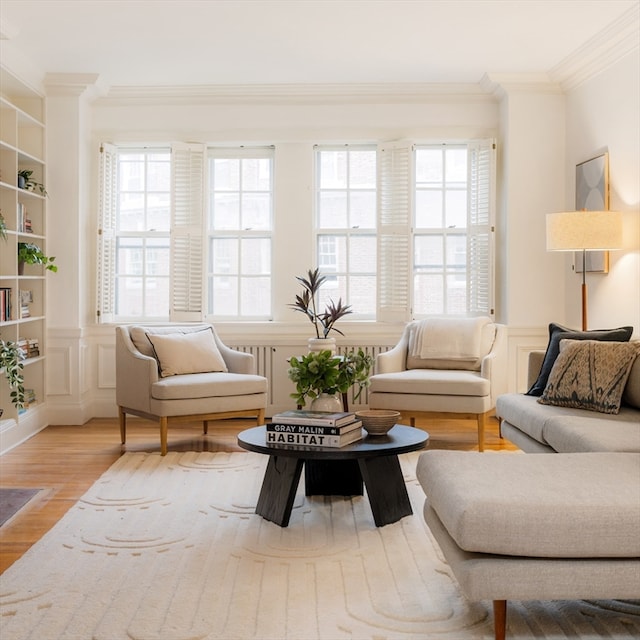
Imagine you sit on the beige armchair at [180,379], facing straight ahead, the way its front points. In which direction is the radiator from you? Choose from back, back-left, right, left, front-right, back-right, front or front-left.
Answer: left

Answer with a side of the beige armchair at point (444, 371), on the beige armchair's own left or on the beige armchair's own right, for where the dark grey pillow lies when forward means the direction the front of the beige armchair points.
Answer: on the beige armchair's own left

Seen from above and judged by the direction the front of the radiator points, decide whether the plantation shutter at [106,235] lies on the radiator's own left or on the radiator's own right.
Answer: on the radiator's own right

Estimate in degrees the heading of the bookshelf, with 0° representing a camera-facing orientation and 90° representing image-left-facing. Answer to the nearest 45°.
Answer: approximately 315°

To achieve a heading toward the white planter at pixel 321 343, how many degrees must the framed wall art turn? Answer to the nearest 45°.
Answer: approximately 45° to its right

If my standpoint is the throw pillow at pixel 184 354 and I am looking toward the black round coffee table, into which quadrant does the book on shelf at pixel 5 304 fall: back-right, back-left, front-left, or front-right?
back-right

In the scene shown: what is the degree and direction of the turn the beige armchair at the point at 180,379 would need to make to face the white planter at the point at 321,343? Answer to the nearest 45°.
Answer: approximately 90° to its left

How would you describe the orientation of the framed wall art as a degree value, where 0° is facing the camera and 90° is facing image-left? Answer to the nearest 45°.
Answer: approximately 45°

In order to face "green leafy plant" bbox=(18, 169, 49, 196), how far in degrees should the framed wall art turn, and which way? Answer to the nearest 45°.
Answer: approximately 45° to its right

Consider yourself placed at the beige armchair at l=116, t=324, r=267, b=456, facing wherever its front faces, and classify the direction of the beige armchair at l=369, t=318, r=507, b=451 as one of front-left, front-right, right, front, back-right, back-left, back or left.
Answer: front-left

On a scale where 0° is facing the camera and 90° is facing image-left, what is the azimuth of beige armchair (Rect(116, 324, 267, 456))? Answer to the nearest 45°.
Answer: approximately 315°

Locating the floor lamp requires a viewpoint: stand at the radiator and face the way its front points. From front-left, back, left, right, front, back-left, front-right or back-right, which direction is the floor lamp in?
front-left

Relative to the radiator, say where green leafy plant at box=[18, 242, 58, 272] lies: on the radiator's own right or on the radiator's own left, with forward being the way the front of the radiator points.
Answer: on the radiator's own right

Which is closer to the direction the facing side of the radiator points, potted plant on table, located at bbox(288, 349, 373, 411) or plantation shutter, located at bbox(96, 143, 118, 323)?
the potted plant on table
